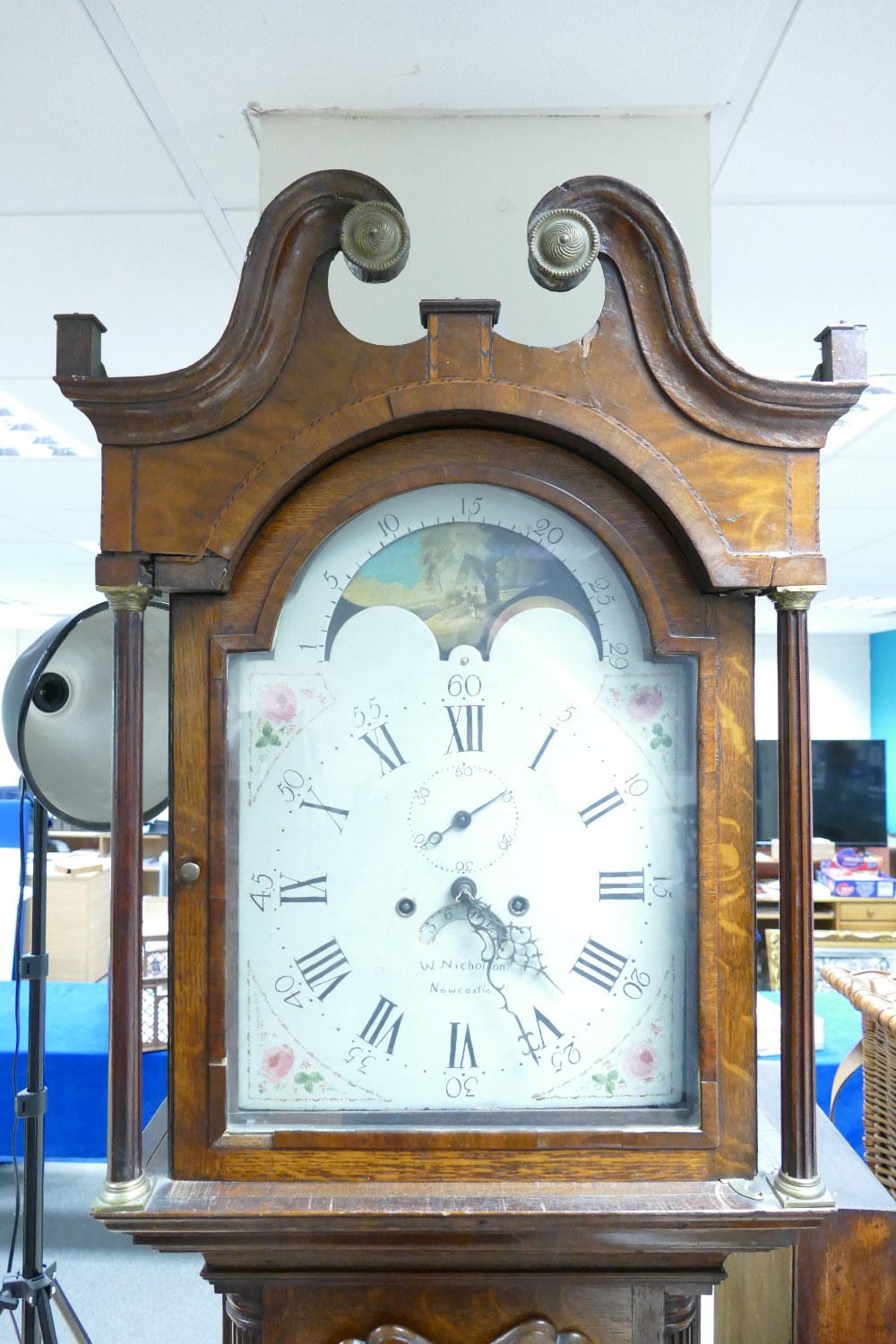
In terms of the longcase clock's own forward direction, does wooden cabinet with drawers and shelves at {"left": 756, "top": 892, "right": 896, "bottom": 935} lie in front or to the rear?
to the rear

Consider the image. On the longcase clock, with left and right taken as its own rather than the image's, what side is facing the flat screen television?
back

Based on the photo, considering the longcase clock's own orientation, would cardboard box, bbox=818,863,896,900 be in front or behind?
behind

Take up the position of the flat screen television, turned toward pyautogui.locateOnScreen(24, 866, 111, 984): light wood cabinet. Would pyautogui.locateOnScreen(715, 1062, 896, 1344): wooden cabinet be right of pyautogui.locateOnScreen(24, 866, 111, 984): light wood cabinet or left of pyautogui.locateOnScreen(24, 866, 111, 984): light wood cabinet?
left

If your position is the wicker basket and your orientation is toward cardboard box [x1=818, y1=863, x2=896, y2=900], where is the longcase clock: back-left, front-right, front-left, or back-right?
back-left

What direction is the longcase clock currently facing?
toward the camera

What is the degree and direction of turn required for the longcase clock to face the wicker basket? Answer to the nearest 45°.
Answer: approximately 135° to its left
